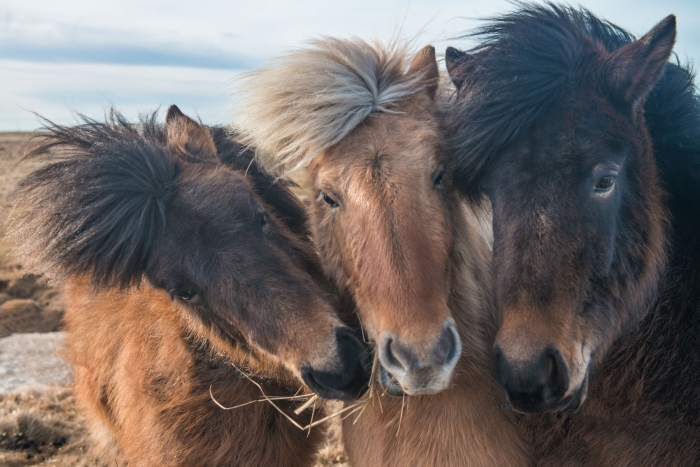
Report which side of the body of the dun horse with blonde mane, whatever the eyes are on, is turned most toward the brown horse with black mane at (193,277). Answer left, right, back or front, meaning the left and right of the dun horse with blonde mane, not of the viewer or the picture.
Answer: right

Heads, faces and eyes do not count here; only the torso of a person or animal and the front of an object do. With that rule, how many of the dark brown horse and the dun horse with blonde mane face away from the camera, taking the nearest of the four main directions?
0

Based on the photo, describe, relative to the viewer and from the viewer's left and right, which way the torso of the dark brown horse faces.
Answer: facing the viewer and to the left of the viewer

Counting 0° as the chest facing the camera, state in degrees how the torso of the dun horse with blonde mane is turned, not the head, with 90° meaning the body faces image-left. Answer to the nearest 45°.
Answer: approximately 0°

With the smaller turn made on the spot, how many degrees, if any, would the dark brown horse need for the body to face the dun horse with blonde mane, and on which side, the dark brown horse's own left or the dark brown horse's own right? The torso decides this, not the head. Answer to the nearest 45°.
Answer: approximately 45° to the dark brown horse's own right
